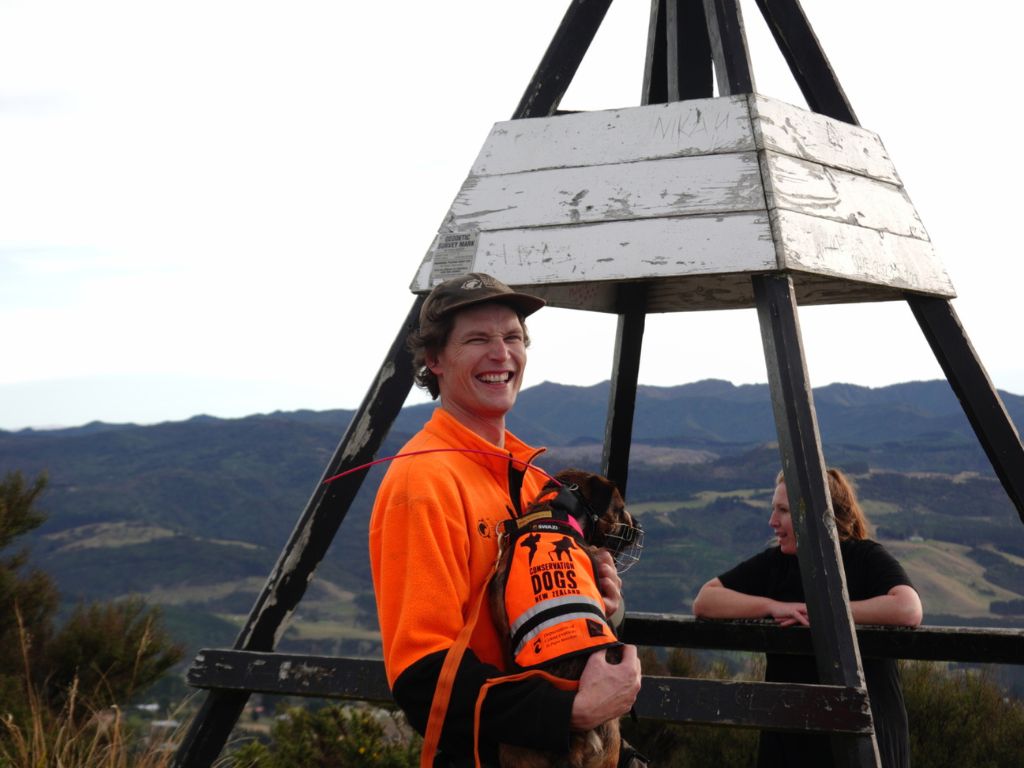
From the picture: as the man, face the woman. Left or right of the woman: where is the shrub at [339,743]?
left

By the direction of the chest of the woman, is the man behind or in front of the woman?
in front

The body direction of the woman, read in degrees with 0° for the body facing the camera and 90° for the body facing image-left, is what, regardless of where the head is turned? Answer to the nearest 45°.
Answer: approximately 0°

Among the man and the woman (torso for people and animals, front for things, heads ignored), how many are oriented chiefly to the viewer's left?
0

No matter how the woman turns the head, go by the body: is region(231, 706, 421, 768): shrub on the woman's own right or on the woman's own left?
on the woman's own right

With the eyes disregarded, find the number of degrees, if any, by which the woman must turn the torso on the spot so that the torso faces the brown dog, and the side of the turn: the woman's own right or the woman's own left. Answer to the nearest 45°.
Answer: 0° — they already face it

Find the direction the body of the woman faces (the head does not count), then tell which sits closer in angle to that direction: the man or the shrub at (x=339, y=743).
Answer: the man

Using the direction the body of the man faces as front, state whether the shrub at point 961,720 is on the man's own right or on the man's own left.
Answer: on the man's own left
